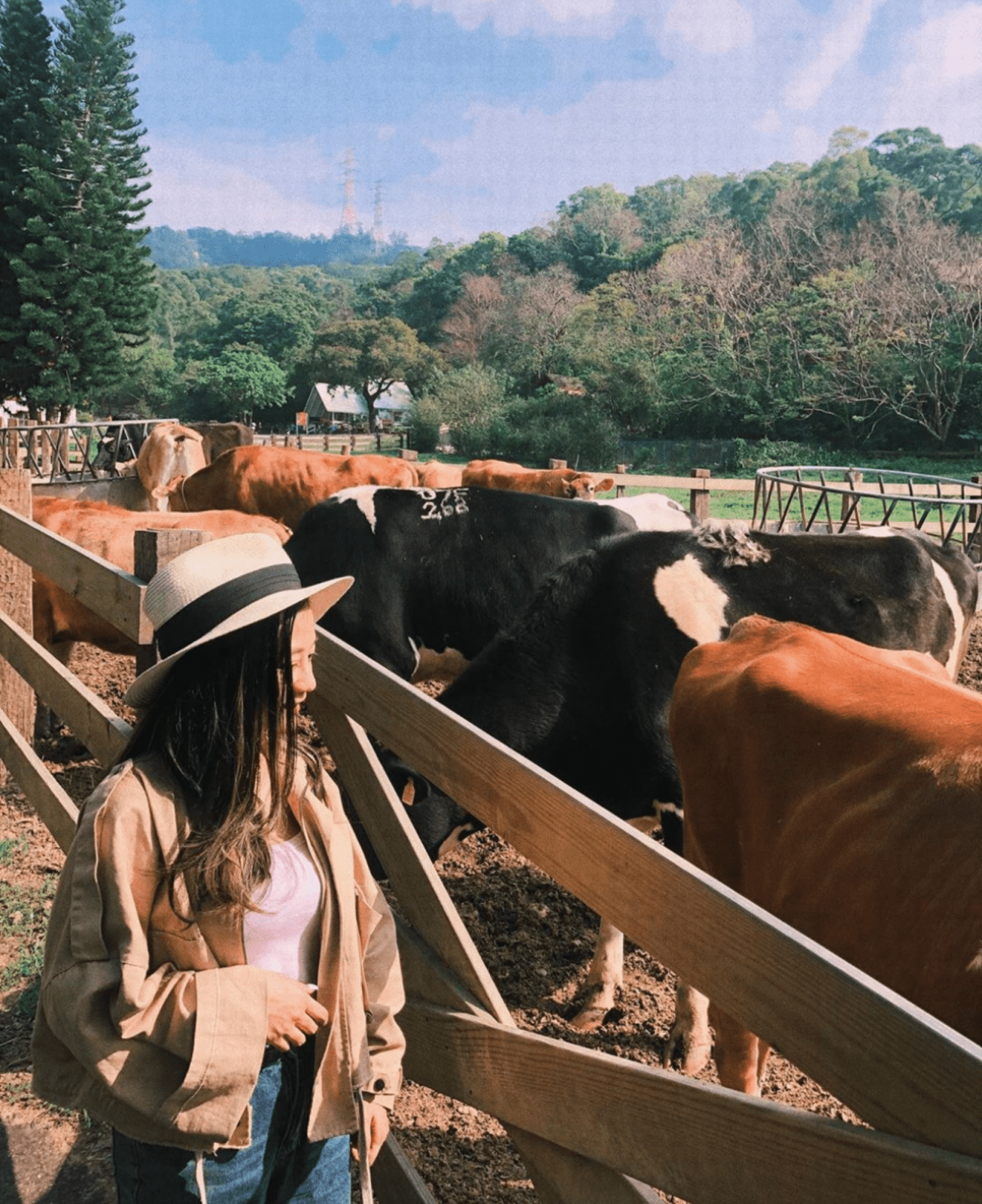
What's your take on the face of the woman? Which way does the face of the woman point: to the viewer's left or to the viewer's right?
to the viewer's right

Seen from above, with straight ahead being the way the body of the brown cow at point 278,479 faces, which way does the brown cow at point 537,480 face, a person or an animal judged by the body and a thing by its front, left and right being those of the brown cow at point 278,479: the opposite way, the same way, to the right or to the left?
the opposite way

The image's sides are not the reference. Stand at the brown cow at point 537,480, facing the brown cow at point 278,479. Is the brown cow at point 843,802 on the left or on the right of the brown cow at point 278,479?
left

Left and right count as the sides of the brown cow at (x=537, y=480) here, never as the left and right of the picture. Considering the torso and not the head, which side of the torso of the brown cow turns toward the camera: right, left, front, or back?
right

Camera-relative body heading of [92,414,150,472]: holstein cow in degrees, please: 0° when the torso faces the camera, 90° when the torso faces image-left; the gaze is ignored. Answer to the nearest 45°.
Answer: approximately 45°

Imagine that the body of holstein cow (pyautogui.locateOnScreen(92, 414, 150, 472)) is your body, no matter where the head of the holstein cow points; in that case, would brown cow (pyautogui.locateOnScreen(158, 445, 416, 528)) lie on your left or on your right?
on your left

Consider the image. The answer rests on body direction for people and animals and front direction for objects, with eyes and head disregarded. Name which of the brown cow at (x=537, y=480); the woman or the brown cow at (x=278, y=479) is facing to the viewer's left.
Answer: the brown cow at (x=278, y=479)

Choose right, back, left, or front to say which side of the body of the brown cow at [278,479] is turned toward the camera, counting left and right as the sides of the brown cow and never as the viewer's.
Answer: left

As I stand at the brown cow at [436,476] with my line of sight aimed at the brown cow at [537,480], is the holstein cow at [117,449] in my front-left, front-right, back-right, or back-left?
back-left
